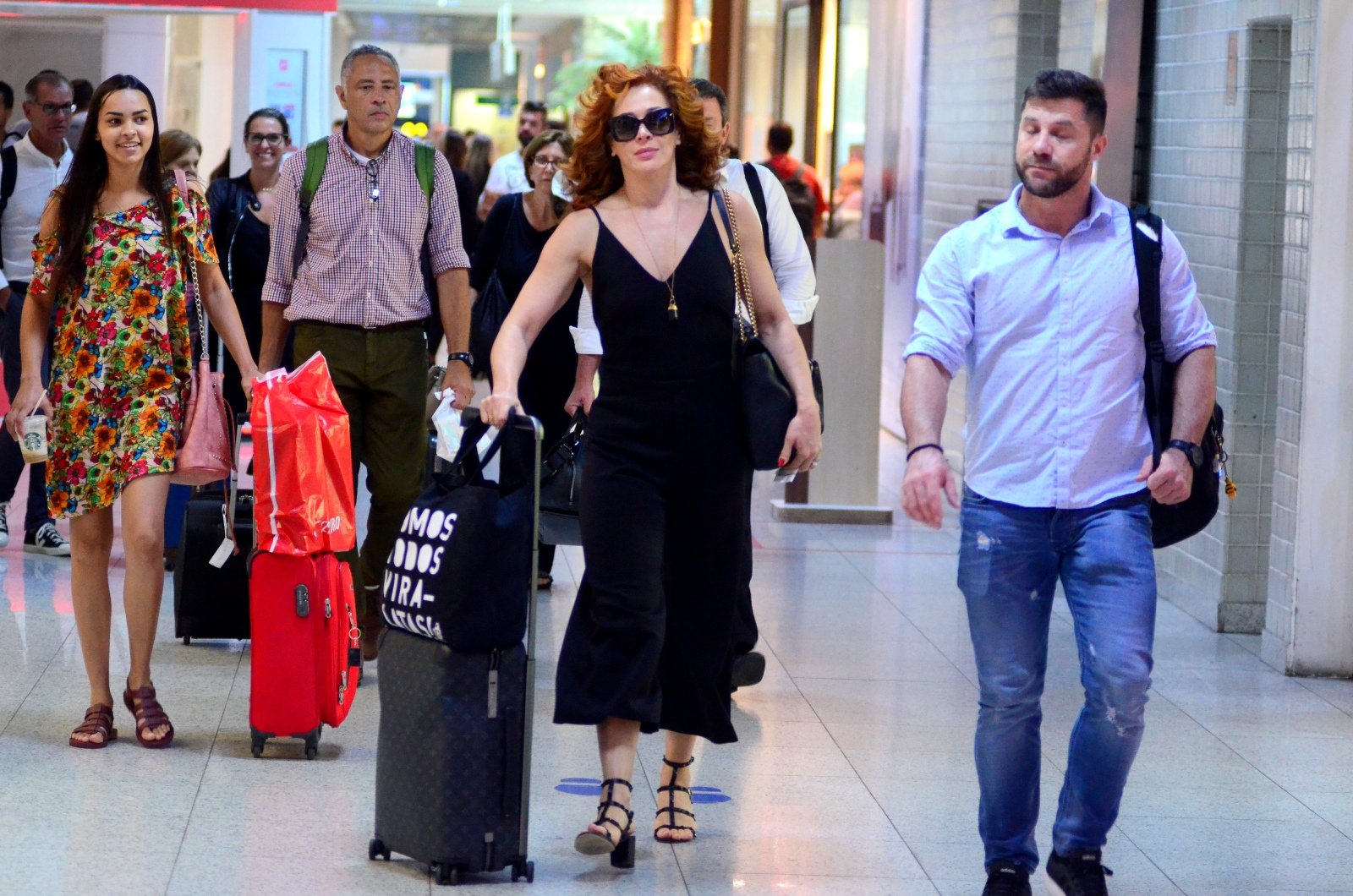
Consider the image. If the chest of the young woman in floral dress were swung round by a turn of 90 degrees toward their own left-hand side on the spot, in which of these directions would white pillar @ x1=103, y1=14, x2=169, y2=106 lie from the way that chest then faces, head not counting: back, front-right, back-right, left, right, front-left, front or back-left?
left

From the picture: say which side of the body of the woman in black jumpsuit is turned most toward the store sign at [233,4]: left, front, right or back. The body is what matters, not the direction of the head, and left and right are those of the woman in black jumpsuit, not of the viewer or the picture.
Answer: back

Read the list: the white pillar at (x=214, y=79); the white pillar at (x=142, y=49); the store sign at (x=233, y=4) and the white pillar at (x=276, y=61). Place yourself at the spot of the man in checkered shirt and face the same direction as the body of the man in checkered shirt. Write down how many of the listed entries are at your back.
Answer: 4

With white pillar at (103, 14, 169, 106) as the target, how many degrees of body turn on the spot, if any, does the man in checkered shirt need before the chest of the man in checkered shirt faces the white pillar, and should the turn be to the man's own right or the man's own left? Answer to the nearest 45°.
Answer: approximately 180°
